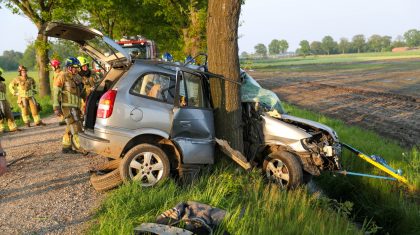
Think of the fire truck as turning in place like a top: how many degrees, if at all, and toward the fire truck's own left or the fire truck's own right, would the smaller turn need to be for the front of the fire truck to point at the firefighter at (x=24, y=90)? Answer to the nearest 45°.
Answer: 0° — it already faces them

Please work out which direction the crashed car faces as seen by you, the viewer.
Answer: facing to the right of the viewer

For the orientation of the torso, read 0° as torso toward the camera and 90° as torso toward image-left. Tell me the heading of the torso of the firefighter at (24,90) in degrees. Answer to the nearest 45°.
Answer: approximately 0°

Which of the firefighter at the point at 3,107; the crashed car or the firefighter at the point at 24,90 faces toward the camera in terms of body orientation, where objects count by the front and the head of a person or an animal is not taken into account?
the firefighter at the point at 24,90

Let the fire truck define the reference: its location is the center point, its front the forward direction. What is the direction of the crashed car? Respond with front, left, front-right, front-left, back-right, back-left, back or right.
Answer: front-left

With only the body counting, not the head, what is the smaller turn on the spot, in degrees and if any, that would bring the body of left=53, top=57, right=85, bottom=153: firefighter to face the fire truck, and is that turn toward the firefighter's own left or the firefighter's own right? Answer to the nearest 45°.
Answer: approximately 135° to the firefighter's own left

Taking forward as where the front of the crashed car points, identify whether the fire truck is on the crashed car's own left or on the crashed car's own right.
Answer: on the crashed car's own left

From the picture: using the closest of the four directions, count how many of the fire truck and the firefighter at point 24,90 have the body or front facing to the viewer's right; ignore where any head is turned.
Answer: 0

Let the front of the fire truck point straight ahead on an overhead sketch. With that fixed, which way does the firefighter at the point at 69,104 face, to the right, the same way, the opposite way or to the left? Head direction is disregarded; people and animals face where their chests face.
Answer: to the left

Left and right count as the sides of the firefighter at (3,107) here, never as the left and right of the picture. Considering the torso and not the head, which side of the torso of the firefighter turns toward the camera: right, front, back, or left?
right
